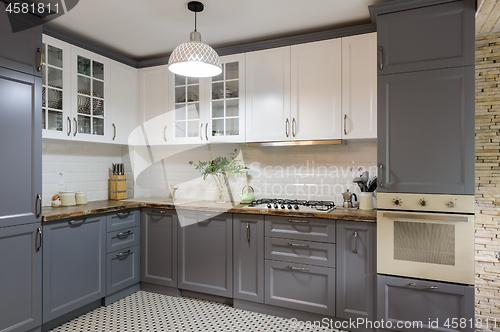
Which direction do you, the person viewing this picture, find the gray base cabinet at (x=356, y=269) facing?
facing the viewer

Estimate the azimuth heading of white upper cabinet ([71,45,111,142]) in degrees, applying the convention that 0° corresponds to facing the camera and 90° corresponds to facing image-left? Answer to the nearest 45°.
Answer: approximately 315°

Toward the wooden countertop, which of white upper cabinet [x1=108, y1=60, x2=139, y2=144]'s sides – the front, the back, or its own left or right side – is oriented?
front

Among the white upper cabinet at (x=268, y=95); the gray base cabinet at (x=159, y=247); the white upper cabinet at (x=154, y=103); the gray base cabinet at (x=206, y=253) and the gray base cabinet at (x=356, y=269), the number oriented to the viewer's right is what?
0

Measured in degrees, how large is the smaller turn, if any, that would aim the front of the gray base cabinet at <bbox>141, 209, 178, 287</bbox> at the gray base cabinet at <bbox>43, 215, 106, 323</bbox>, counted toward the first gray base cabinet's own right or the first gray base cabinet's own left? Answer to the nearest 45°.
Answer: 0° — it already faces it

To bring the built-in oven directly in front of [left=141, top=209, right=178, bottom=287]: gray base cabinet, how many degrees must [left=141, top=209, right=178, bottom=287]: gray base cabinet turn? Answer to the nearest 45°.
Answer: approximately 90° to its left

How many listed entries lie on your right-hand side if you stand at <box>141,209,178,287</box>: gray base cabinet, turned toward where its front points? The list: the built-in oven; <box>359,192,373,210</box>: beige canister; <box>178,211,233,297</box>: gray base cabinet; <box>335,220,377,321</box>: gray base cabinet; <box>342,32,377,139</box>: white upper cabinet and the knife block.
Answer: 1

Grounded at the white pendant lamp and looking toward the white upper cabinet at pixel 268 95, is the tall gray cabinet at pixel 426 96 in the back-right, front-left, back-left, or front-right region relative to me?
front-right

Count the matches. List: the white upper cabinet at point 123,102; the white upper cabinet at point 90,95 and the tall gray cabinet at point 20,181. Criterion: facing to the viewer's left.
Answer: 0

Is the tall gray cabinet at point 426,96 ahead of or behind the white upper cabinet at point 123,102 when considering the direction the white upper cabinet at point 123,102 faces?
ahead

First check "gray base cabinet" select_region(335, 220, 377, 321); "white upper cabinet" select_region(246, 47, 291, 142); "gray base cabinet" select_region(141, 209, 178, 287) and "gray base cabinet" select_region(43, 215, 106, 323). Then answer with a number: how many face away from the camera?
0

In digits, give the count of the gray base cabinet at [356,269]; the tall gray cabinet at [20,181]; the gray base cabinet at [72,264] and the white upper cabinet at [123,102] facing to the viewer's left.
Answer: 0

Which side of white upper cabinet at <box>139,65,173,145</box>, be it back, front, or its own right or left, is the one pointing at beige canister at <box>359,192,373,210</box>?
left

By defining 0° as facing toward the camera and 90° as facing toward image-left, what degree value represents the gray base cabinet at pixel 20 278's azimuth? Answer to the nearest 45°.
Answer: approximately 315°

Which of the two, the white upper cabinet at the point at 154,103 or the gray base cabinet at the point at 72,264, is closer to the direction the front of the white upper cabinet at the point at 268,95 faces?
the gray base cabinet
